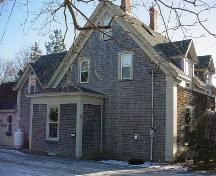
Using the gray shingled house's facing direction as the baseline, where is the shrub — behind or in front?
in front
